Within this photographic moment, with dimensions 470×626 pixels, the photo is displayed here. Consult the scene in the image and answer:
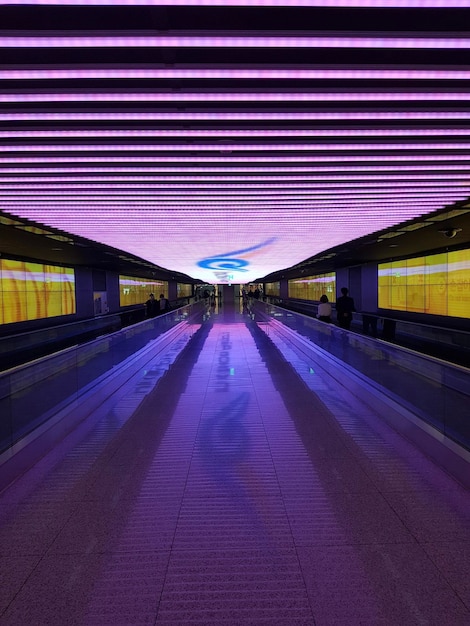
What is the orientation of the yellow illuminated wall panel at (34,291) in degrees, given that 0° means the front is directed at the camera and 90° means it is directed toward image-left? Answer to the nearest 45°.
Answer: approximately 315°

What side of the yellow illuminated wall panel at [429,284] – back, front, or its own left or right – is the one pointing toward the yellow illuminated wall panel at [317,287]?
right

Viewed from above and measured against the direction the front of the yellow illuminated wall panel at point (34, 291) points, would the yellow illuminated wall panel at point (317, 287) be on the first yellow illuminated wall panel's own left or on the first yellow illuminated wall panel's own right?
on the first yellow illuminated wall panel's own left

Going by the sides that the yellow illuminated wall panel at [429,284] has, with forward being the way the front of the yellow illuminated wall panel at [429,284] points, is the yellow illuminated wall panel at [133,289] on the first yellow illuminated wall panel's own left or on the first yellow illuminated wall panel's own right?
on the first yellow illuminated wall panel's own right

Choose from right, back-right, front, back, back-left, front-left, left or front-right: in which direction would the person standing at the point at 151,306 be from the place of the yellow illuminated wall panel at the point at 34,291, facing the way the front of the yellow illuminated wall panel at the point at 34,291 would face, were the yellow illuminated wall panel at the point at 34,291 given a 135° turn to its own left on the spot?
right

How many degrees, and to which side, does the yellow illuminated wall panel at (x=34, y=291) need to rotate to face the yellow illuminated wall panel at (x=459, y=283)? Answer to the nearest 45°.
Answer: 0° — it already faces it

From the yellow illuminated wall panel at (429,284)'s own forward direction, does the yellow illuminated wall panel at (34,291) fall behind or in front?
in front

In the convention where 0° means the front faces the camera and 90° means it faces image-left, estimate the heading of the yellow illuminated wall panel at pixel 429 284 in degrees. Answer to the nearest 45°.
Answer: approximately 45°

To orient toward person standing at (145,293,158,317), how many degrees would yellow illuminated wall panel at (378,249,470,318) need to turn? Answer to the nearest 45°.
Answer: approximately 45° to its right

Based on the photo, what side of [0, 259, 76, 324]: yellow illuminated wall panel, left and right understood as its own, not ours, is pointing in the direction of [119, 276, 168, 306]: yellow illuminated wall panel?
left

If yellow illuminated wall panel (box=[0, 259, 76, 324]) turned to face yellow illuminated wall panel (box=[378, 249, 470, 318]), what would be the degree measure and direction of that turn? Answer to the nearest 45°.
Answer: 0° — it already faces it
